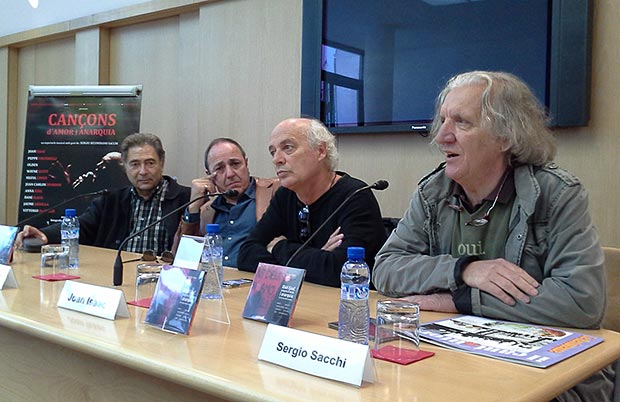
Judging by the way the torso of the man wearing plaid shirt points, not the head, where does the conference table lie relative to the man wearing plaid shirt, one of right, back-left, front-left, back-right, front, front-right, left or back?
front

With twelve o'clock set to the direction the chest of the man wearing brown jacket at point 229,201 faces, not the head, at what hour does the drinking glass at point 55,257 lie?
The drinking glass is roughly at 1 o'clock from the man wearing brown jacket.

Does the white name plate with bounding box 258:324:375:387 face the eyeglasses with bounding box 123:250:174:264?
no

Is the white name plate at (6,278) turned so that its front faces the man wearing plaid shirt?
no

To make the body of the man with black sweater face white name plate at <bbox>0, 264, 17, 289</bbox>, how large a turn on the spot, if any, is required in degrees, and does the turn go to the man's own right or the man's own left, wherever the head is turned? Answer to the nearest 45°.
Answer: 0° — they already face it

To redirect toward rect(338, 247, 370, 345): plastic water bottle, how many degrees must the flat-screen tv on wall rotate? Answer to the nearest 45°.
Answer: approximately 45° to its left

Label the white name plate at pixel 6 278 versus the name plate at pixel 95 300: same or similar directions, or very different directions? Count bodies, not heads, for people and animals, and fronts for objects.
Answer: same or similar directions

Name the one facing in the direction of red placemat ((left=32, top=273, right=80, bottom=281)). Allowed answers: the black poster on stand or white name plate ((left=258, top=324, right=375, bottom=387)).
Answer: the black poster on stand

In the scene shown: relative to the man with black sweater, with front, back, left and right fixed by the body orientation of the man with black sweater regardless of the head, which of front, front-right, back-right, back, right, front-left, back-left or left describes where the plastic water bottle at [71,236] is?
front-right

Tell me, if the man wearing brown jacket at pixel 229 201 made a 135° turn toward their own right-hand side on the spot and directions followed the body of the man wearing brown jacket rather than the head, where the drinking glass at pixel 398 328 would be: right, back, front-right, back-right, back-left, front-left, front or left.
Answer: back-left

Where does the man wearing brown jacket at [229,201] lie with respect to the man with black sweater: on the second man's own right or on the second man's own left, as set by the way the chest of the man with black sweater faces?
on the second man's own right

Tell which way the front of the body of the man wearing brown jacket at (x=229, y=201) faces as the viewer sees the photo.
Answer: toward the camera

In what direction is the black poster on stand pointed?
toward the camera

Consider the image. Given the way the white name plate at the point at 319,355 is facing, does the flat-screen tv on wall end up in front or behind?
behind

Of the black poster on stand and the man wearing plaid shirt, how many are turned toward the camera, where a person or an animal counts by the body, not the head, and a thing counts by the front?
2
